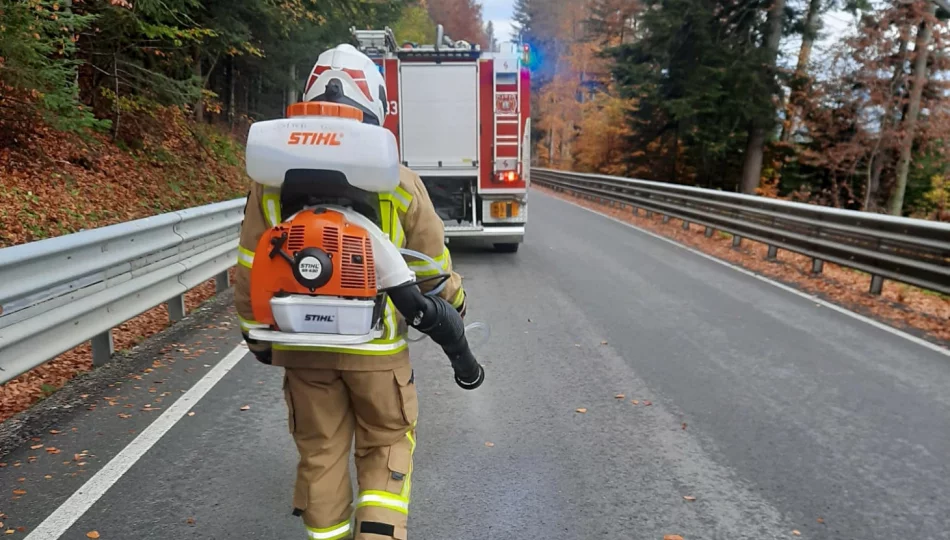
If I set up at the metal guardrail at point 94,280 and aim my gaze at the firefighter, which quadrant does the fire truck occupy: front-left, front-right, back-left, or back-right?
back-left

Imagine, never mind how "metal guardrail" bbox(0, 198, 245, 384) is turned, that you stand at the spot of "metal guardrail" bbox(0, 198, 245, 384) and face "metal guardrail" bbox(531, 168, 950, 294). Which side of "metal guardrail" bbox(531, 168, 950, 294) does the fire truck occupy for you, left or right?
left

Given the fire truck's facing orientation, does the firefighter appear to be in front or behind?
behind

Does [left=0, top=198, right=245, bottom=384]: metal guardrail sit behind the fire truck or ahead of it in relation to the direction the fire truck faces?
behind

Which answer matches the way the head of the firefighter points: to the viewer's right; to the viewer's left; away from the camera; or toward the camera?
away from the camera

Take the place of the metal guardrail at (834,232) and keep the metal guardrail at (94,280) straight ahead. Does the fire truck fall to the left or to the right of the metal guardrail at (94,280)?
right

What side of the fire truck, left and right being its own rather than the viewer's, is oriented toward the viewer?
back
